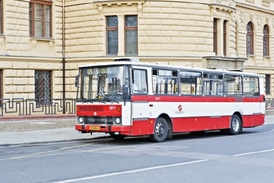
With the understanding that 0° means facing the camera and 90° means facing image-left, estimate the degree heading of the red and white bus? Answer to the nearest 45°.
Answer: approximately 45°

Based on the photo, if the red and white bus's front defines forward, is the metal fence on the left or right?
on its right
